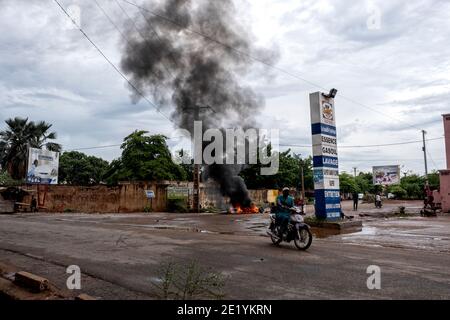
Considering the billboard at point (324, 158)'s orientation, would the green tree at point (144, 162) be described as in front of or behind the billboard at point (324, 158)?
behind

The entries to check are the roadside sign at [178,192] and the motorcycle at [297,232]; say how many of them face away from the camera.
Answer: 0

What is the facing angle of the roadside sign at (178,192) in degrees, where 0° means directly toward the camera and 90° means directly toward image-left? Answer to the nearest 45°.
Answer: approximately 0°

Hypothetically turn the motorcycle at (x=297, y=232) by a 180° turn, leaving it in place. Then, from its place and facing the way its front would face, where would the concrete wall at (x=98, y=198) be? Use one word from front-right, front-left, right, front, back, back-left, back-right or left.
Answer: front

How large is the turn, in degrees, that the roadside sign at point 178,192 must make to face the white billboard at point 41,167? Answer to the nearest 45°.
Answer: approximately 90° to its right

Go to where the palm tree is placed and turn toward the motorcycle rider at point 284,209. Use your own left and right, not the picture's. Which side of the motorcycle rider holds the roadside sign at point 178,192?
left

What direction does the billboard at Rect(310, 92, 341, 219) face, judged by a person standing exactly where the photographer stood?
facing the viewer and to the right of the viewer

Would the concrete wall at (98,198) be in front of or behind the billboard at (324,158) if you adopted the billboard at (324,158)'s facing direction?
behind

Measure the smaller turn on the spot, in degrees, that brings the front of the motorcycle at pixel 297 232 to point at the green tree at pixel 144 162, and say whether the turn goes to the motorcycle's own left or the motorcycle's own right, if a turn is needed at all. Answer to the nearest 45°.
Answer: approximately 180°
